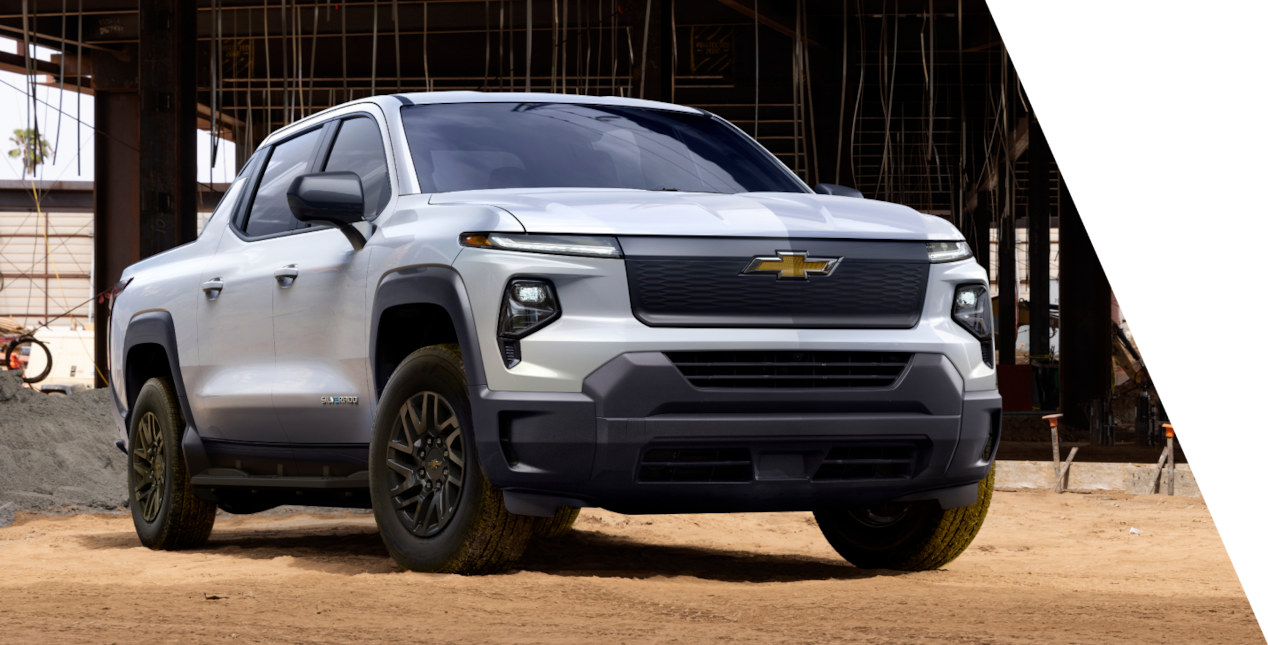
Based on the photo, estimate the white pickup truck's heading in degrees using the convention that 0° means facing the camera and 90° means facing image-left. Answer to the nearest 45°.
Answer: approximately 315°

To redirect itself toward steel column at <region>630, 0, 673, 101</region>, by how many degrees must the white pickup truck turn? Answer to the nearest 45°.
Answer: approximately 135° to its left

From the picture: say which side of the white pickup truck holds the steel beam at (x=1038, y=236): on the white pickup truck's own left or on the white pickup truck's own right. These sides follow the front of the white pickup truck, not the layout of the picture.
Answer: on the white pickup truck's own left

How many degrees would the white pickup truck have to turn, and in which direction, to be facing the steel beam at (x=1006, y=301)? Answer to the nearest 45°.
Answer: approximately 135° to its left

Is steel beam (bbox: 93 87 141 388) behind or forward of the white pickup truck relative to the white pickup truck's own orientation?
behind

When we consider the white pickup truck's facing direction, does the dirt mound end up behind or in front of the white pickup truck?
behind
